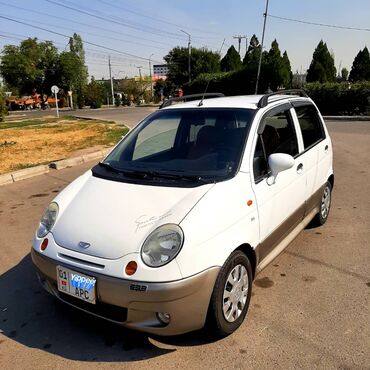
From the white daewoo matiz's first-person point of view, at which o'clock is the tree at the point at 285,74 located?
The tree is roughly at 5 o'clock from the white daewoo matiz.

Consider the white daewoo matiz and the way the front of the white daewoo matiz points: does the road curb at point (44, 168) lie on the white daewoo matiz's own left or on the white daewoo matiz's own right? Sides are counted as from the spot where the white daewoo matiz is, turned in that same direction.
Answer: on the white daewoo matiz's own right

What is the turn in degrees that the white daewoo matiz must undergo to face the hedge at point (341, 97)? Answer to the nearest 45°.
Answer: approximately 180°

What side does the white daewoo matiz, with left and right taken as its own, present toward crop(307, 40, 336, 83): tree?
back

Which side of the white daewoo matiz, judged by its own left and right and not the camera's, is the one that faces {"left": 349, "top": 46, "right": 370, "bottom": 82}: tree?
back

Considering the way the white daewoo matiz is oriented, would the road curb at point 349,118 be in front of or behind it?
behind

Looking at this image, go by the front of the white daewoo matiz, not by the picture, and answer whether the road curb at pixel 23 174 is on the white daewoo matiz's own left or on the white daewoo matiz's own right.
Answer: on the white daewoo matiz's own right
